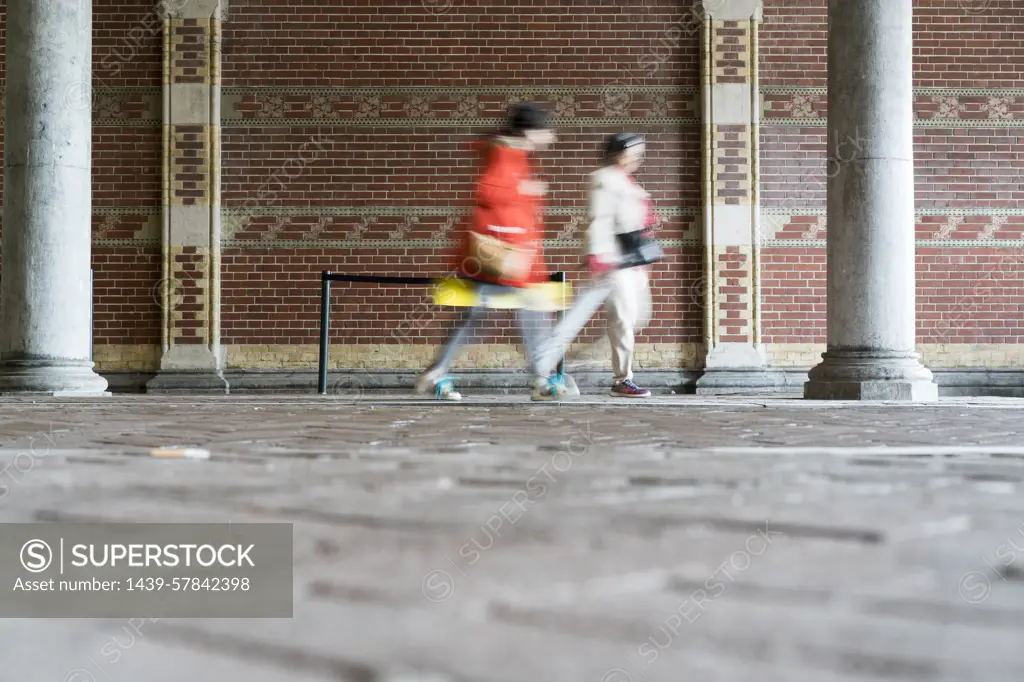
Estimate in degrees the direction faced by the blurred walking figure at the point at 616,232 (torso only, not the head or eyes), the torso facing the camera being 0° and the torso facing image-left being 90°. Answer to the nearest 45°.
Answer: approximately 270°

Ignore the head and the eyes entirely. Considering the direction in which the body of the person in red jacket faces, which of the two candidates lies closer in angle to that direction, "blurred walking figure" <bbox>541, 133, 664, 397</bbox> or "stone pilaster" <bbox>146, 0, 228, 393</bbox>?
the blurred walking figure

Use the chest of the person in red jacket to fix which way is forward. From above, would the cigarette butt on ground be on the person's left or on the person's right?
on the person's right

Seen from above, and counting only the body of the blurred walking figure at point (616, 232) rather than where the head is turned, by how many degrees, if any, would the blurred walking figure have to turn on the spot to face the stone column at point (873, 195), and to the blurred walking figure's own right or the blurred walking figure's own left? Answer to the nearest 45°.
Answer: approximately 45° to the blurred walking figure's own left

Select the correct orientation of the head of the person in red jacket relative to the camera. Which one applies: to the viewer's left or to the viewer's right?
to the viewer's right

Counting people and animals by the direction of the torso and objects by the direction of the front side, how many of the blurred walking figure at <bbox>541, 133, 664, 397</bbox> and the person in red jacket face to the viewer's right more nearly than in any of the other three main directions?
2

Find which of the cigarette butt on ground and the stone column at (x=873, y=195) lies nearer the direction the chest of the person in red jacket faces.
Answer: the stone column

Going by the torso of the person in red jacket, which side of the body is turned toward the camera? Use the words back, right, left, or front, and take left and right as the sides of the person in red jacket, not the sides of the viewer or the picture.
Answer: right
